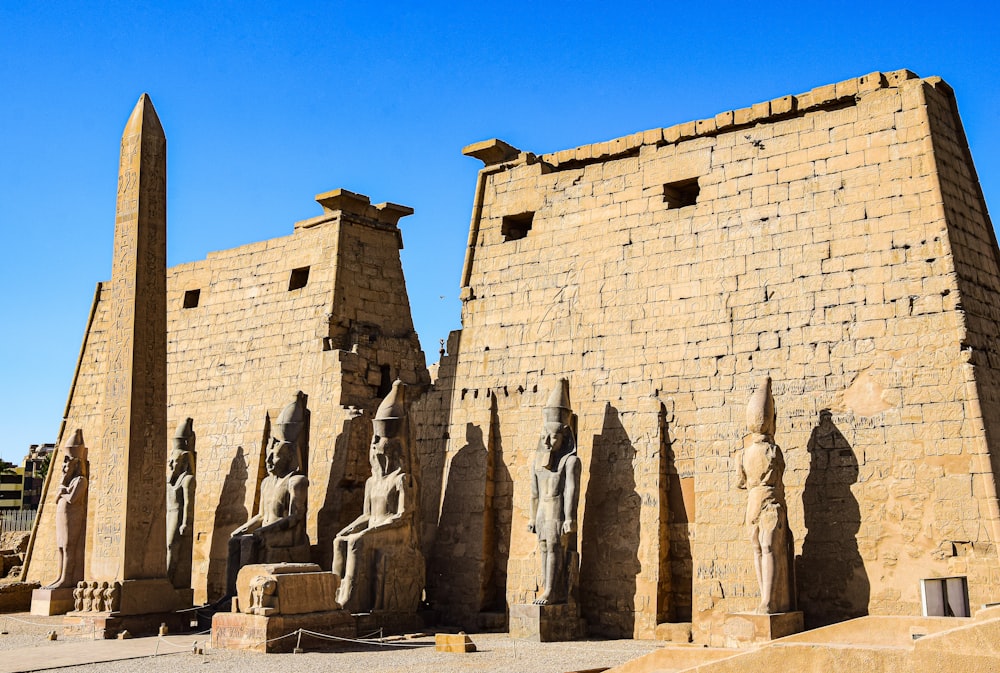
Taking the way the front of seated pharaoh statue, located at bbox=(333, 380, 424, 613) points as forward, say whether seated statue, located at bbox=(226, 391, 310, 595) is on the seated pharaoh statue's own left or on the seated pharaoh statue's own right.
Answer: on the seated pharaoh statue's own right

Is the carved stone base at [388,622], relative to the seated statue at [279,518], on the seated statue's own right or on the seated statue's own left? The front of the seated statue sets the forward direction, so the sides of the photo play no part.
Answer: on the seated statue's own left

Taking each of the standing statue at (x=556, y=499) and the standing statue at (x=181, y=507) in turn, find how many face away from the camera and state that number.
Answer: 0

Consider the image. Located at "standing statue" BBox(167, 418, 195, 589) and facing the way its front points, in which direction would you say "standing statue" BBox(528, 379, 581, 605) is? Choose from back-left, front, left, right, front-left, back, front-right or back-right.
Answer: left

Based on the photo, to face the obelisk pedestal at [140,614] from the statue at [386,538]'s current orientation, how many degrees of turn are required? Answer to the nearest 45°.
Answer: approximately 45° to its right

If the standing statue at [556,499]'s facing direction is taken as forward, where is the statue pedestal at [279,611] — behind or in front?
in front

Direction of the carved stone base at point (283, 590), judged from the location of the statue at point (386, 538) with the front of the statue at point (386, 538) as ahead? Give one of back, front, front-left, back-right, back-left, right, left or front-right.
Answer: front

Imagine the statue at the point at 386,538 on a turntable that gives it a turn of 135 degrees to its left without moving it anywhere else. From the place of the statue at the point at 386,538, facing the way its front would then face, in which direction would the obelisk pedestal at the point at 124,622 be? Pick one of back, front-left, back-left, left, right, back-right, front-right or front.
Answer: back

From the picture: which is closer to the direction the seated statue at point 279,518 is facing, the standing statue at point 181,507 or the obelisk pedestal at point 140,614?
the obelisk pedestal

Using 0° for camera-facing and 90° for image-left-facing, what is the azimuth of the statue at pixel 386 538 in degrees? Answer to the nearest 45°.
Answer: approximately 45°

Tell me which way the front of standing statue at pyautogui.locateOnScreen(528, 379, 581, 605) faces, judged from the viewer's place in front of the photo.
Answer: facing the viewer and to the left of the viewer
